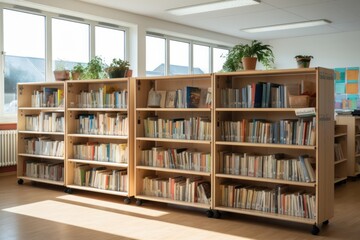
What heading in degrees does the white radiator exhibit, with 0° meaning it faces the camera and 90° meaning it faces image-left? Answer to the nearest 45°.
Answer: approximately 315°

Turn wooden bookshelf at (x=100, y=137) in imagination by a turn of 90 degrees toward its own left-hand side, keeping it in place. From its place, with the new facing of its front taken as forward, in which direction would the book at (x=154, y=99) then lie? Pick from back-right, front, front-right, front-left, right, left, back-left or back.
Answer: front

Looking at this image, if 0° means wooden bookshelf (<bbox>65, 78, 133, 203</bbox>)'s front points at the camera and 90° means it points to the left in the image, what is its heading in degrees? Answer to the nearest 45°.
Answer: approximately 45°

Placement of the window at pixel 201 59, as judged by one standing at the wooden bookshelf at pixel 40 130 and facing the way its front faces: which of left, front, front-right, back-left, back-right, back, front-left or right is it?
back

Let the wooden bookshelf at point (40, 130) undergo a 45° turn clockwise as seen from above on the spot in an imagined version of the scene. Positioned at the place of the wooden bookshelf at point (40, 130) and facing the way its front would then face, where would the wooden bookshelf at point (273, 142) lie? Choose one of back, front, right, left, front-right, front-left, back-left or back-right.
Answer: back-left

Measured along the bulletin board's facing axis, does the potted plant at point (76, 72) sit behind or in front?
in front

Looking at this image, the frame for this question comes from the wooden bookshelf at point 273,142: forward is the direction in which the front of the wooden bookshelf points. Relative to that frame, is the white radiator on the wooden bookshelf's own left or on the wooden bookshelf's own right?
on the wooden bookshelf's own right

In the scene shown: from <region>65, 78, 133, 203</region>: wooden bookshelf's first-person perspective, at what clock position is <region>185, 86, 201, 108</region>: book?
The book is roughly at 9 o'clock from the wooden bookshelf.
